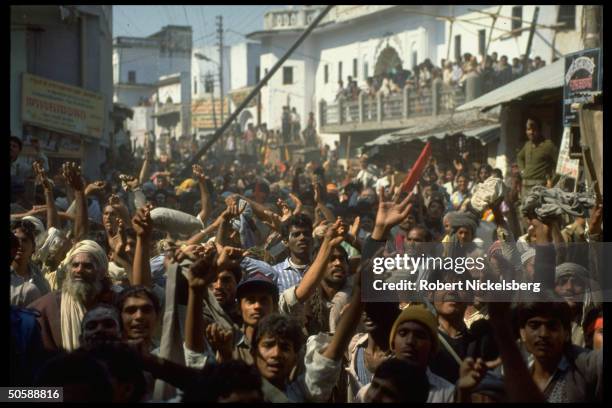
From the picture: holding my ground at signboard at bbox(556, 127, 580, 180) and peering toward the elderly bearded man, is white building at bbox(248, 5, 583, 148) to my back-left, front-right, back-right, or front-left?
back-right

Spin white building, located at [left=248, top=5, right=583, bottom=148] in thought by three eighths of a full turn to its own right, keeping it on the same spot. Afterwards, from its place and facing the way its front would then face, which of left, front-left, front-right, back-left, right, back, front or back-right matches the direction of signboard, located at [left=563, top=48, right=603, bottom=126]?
back

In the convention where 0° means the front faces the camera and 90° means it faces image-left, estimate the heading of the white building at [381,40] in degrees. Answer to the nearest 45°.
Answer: approximately 45°

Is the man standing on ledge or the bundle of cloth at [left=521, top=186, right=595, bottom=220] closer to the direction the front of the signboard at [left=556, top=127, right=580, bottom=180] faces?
the bundle of cloth

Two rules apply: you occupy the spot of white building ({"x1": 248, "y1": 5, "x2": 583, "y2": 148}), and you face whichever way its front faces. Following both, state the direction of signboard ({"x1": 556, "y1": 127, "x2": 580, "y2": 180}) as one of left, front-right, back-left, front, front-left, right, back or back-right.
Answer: front-left

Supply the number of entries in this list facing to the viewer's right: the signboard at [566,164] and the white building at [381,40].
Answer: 0

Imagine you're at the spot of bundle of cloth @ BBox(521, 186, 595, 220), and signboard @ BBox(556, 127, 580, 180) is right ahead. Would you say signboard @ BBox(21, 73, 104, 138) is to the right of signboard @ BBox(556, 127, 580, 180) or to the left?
left

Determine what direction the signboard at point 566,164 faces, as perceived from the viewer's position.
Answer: facing the viewer

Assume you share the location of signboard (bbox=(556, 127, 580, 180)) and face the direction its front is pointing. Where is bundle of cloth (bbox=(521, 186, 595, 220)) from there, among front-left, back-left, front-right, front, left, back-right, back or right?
front

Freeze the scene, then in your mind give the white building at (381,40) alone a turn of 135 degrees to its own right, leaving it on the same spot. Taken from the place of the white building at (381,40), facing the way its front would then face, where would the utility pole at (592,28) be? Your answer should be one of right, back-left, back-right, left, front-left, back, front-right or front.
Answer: back

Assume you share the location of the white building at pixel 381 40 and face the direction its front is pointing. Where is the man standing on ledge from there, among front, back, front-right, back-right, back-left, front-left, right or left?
front-left

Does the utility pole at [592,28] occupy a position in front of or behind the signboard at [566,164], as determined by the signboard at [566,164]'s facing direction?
behind

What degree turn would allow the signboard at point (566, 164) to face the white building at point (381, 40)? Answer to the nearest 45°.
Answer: approximately 180°
